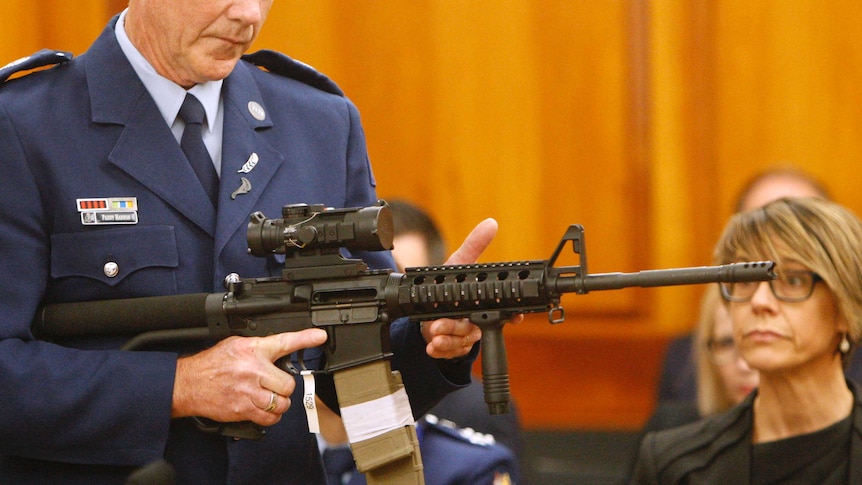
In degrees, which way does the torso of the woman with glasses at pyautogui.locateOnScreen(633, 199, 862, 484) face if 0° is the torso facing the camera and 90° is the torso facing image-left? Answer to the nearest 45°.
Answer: approximately 45°

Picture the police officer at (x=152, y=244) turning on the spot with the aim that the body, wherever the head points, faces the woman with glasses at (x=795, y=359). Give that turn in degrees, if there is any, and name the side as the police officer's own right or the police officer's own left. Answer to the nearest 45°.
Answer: approximately 45° to the police officer's own left
